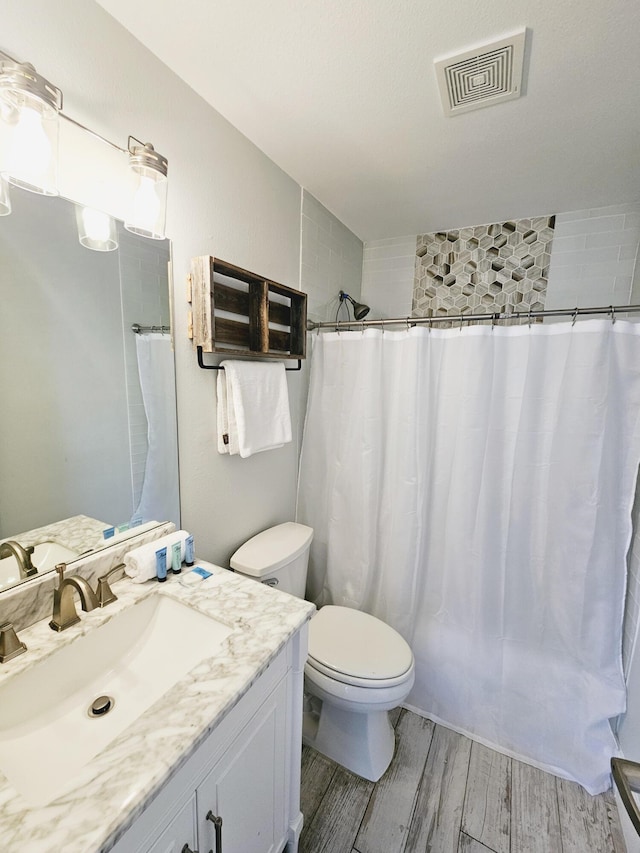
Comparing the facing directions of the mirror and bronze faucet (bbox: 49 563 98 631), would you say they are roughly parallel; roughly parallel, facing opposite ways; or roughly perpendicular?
roughly parallel

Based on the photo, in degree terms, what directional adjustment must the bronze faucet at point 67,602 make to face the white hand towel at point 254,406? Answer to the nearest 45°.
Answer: approximately 90° to its left

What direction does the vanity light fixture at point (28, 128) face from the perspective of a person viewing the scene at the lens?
facing the viewer and to the right of the viewer

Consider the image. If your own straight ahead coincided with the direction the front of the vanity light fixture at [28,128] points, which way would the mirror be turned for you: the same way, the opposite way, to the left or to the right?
the same way

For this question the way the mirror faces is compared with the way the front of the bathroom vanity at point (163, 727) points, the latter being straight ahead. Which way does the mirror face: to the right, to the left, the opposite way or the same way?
the same way

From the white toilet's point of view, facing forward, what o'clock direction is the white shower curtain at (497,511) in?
The white shower curtain is roughly at 10 o'clock from the white toilet.

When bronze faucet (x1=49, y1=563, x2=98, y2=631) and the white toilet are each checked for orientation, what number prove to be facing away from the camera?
0

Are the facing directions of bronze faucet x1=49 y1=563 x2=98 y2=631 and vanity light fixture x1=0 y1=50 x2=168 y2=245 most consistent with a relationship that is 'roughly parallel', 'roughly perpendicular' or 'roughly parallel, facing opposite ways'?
roughly parallel

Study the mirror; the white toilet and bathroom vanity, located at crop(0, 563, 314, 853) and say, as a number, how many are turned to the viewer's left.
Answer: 0
